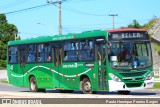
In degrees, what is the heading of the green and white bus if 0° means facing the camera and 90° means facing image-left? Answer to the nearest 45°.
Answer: approximately 315°
